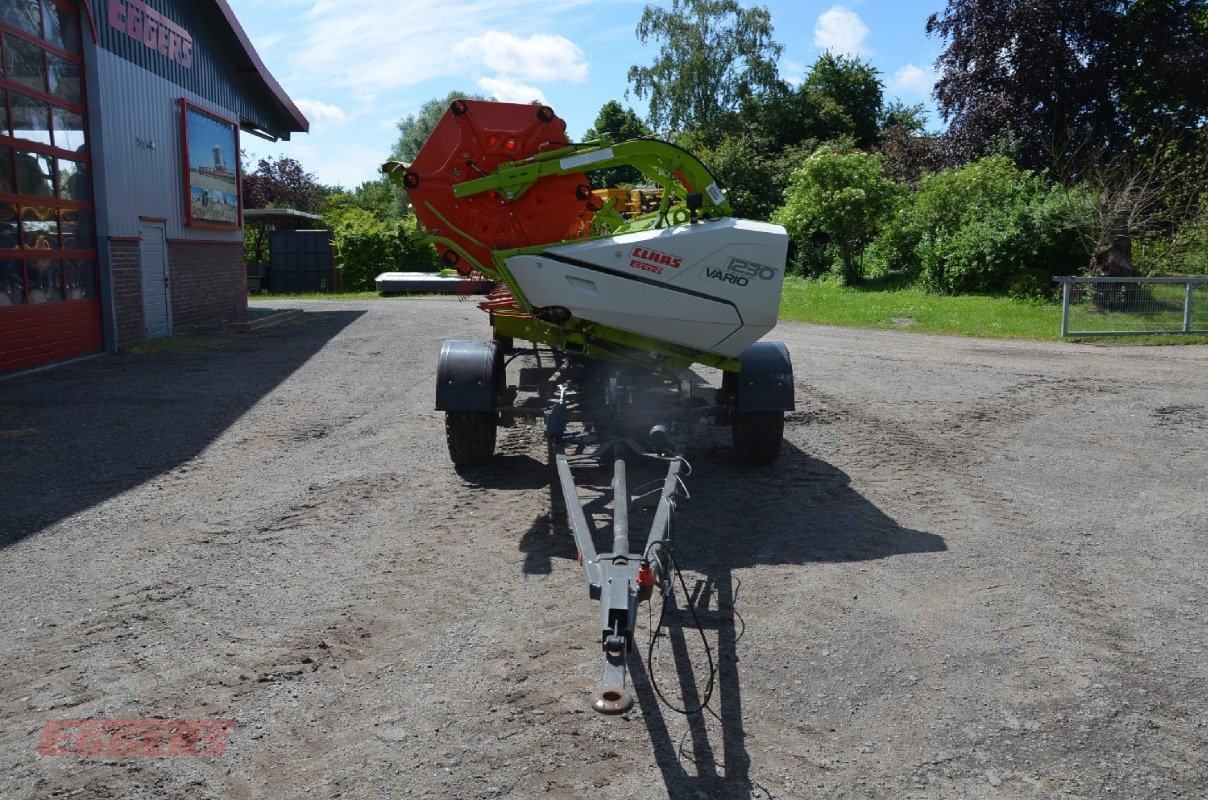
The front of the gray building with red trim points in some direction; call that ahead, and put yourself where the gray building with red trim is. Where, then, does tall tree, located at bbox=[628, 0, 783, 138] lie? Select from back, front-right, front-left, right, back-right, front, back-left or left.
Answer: left

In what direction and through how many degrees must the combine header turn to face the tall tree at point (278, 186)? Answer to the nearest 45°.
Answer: approximately 90° to its right

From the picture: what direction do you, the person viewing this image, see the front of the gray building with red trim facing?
facing the viewer and to the right of the viewer

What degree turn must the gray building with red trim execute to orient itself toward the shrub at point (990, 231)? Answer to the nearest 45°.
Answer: approximately 45° to its left

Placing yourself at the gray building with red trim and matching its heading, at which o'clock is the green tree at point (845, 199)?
The green tree is roughly at 10 o'clock from the gray building with red trim.

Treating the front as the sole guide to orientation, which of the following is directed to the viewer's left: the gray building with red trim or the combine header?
the combine header

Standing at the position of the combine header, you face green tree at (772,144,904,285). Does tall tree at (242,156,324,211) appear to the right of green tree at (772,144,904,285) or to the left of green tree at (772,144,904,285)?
left

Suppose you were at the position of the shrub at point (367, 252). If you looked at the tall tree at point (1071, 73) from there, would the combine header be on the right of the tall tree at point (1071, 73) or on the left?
right

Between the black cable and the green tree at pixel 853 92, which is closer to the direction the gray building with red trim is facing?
the black cable

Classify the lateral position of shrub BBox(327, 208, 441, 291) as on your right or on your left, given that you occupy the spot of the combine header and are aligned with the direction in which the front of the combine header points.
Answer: on your right

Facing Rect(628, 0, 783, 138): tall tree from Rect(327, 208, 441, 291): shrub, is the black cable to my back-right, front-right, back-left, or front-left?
back-right

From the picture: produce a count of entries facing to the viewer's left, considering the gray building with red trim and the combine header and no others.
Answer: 1

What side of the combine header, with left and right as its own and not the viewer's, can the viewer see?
left
